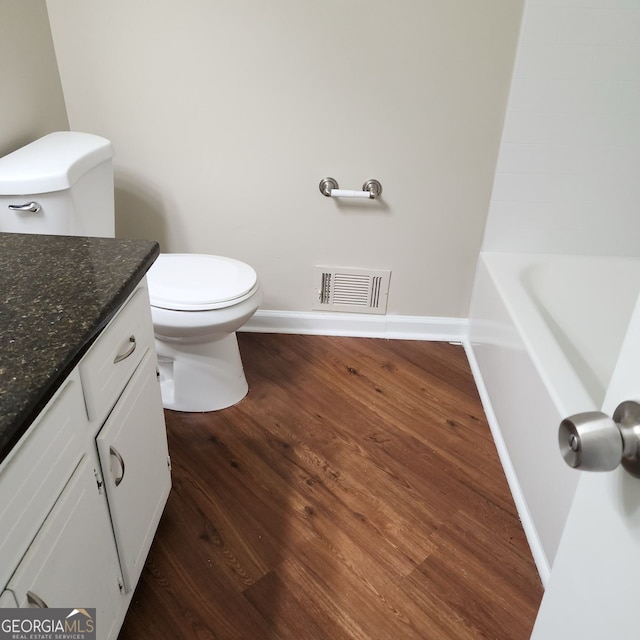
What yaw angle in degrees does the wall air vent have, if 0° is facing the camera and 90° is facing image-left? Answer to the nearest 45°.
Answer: approximately 0°

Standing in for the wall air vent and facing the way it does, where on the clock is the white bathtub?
The white bathtub is roughly at 10 o'clock from the wall air vent.

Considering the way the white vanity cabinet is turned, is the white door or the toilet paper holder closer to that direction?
the white door

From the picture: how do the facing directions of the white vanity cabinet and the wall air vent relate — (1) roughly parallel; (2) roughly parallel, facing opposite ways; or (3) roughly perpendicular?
roughly perpendicular

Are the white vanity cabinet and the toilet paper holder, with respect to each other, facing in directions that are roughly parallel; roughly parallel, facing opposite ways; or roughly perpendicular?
roughly perpendicular

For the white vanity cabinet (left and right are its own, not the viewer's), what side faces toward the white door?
front

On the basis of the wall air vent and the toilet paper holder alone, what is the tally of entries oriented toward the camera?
2

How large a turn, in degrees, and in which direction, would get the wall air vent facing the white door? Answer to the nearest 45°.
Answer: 0° — it already faces it

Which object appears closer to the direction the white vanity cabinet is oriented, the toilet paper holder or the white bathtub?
the white bathtub

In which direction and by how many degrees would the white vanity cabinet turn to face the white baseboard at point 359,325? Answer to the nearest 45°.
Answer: approximately 90° to its left

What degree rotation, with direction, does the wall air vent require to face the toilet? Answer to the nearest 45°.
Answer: approximately 45° to its right

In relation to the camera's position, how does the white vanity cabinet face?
facing the viewer and to the right of the viewer
